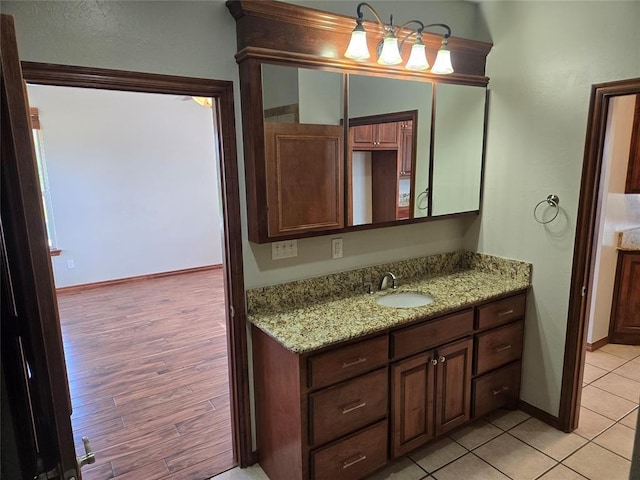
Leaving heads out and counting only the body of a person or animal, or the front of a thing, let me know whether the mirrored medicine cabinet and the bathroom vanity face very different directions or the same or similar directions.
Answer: same or similar directions

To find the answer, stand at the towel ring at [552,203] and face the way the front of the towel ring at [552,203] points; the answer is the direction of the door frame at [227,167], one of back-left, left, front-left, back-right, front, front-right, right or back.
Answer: front

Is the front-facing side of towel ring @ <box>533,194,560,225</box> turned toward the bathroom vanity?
yes

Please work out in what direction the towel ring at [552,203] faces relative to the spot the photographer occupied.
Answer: facing the viewer and to the left of the viewer

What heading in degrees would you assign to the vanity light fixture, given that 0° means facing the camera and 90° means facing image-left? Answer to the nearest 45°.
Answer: approximately 315°

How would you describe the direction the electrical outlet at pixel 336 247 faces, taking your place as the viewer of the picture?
facing the viewer and to the right of the viewer

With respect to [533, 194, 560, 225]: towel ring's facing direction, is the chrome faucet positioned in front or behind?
in front

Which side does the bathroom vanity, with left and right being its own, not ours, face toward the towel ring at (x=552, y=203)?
left

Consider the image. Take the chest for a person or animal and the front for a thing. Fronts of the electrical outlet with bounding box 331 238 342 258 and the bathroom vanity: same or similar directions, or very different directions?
same or similar directions

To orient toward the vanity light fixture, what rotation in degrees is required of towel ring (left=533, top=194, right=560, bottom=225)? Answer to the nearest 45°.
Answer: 0° — it already faces it
